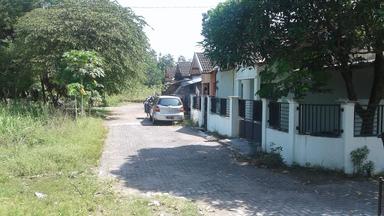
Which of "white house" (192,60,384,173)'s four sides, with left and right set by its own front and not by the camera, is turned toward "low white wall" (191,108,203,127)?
right

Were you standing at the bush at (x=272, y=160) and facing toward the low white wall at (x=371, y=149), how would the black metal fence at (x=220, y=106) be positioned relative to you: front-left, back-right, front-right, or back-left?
back-left

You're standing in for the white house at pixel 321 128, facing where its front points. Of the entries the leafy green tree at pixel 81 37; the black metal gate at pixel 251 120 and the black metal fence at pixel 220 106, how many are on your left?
0

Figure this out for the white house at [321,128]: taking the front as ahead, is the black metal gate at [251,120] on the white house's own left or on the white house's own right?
on the white house's own right

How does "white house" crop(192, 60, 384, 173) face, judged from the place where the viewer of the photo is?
facing the viewer and to the left of the viewer

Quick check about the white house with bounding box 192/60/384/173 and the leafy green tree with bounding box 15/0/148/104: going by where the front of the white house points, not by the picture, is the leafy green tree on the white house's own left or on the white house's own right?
on the white house's own right
